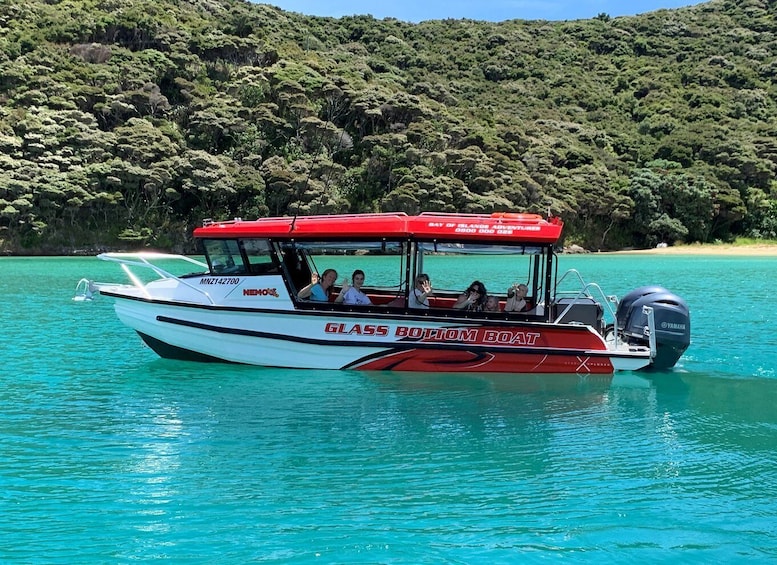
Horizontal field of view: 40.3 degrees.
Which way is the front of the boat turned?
to the viewer's left

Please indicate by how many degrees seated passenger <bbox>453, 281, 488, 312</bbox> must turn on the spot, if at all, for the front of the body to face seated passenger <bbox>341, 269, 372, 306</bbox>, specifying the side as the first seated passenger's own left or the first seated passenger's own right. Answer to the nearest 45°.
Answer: approximately 45° to the first seated passenger's own right
